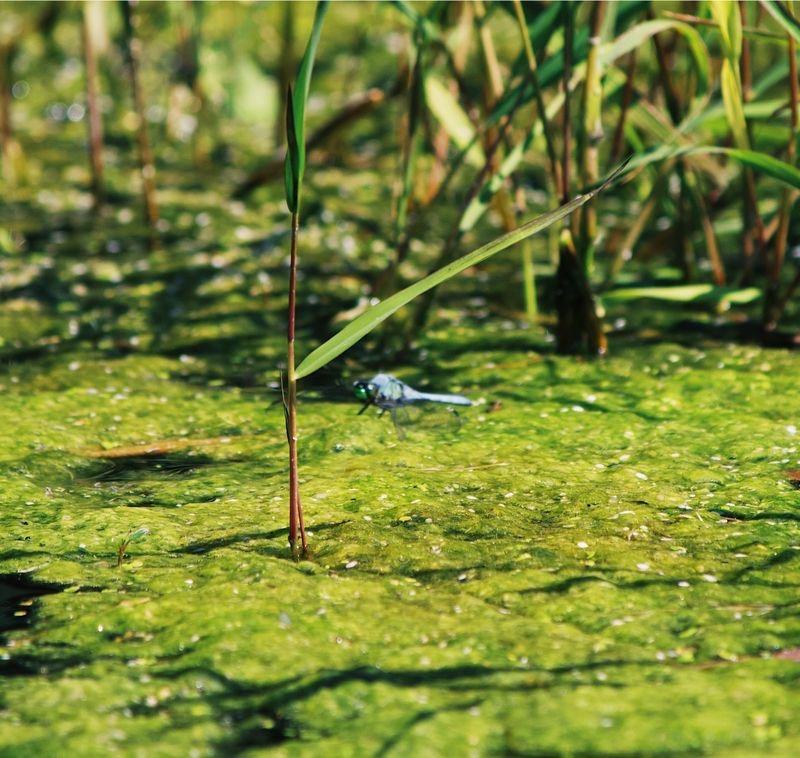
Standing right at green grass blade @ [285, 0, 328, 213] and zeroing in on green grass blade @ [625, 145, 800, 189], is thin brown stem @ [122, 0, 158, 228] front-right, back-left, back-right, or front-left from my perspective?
front-left

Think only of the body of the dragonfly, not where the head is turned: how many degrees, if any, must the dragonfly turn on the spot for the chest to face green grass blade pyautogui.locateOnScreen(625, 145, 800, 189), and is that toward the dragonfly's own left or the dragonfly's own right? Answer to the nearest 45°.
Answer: approximately 180°

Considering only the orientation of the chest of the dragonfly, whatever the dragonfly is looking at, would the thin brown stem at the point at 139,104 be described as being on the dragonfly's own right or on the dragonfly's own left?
on the dragonfly's own right

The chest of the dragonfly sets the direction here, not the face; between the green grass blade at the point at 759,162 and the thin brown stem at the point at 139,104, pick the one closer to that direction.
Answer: the thin brown stem

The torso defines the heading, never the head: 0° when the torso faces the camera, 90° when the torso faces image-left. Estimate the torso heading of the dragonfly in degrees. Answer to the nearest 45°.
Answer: approximately 90°

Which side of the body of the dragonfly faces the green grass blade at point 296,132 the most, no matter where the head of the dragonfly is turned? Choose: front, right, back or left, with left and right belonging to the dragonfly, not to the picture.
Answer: left

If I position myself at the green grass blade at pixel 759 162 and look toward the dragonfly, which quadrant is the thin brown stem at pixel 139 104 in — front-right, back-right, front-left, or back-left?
front-right

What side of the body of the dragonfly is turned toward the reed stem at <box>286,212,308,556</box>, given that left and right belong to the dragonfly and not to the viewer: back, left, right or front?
left
